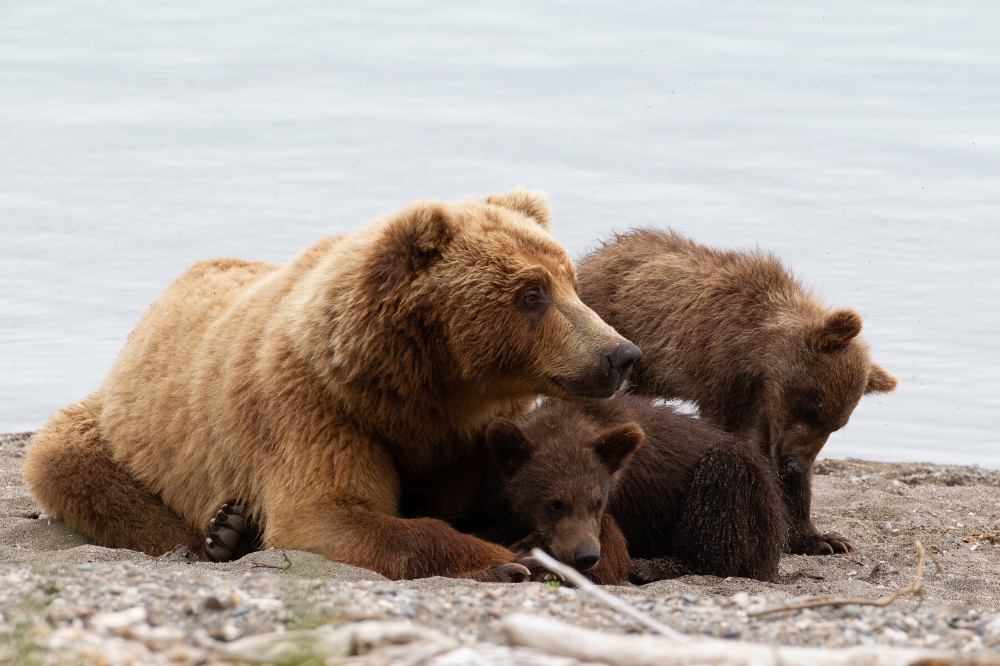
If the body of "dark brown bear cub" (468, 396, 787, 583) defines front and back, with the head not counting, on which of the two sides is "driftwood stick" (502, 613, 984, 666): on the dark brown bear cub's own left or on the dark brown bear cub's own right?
on the dark brown bear cub's own left

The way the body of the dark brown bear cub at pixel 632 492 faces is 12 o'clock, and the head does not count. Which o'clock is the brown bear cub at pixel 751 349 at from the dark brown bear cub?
The brown bear cub is roughly at 5 o'clock from the dark brown bear cub.

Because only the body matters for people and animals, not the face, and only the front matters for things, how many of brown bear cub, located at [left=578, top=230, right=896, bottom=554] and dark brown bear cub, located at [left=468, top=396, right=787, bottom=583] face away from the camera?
0

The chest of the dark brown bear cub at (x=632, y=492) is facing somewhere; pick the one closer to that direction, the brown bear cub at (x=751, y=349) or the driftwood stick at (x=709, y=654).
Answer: the driftwood stick

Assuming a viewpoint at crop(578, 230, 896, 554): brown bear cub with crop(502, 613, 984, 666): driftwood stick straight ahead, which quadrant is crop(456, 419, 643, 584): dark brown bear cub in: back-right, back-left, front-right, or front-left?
front-right

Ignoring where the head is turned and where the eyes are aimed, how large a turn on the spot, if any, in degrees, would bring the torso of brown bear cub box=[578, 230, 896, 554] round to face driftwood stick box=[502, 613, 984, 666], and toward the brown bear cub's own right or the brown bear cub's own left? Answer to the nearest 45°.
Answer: approximately 45° to the brown bear cub's own right

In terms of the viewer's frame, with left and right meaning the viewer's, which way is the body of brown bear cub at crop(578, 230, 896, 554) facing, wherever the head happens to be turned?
facing the viewer and to the right of the viewer

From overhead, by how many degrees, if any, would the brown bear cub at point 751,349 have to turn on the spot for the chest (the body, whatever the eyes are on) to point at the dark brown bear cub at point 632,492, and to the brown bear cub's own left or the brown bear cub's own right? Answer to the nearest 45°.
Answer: approximately 45° to the brown bear cub's own right

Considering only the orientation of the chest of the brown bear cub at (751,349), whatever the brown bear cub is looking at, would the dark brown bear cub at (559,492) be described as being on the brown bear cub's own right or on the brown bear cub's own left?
on the brown bear cub's own right

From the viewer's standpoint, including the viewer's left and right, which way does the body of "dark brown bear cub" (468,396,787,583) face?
facing the viewer and to the left of the viewer

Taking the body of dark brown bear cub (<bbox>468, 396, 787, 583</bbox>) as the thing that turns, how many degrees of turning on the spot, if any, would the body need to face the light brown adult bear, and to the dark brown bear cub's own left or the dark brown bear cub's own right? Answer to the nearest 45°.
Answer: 0° — it already faces it
